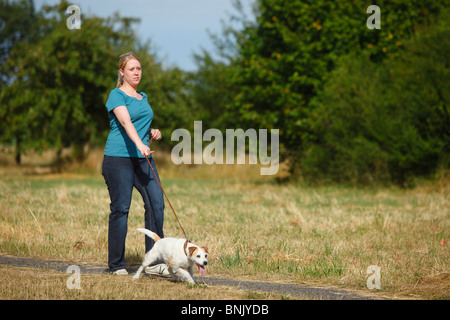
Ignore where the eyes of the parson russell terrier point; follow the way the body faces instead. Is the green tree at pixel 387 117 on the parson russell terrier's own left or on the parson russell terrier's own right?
on the parson russell terrier's own left

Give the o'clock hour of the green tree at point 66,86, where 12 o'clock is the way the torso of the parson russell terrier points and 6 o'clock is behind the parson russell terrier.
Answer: The green tree is roughly at 7 o'clock from the parson russell terrier.

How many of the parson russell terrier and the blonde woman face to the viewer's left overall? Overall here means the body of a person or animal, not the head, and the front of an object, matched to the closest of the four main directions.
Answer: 0

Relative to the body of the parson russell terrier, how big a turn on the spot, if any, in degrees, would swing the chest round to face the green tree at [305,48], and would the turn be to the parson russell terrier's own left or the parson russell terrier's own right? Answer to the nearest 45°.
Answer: approximately 135° to the parson russell terrier's own left

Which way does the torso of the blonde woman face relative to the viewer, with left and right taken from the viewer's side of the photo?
facing the viewer and to the right of the viewer
